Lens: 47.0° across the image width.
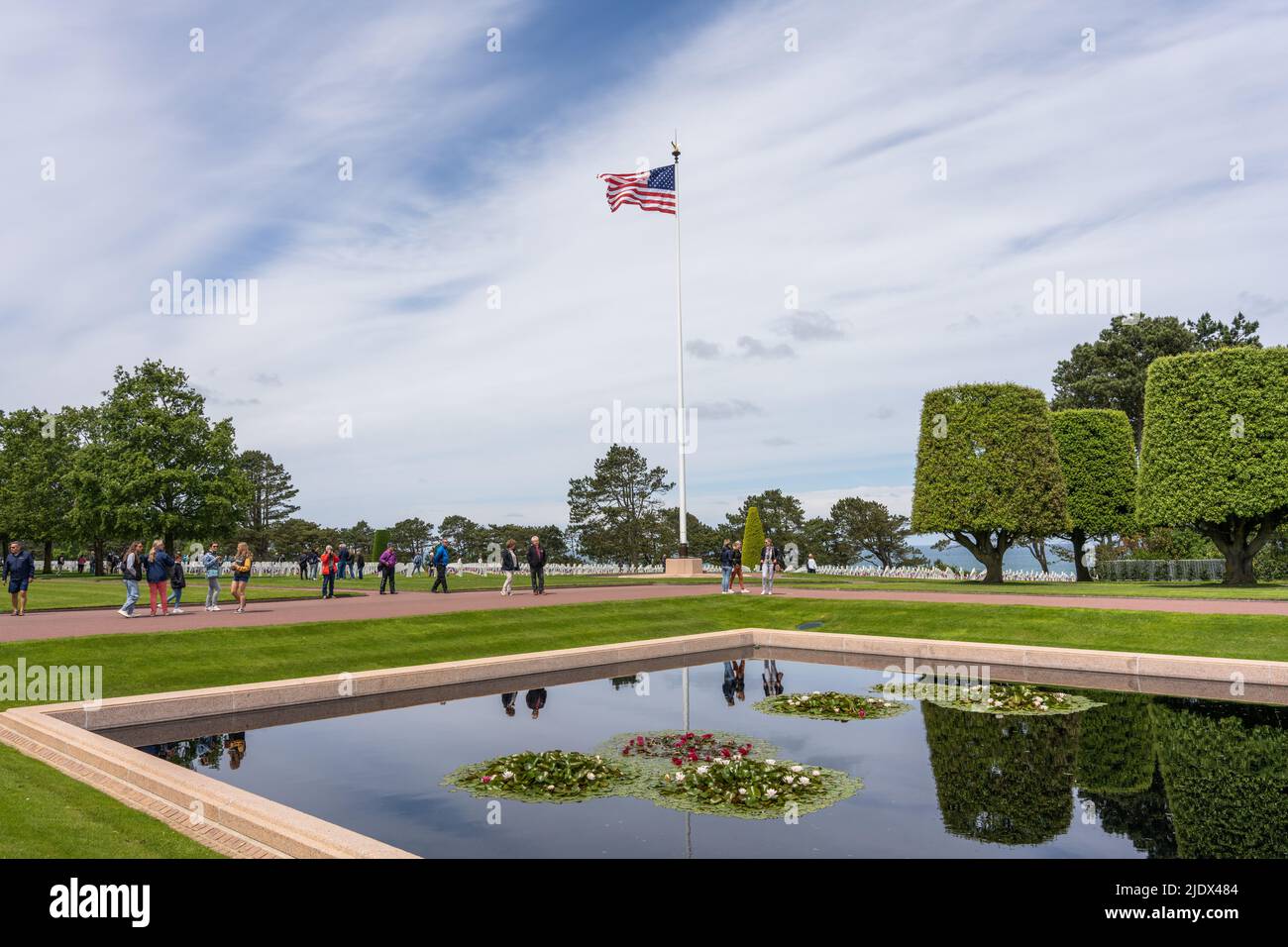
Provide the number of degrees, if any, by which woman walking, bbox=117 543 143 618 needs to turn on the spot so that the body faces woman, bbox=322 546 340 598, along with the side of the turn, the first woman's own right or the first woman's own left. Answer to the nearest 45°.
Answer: approximately 45° to the first woman's own left

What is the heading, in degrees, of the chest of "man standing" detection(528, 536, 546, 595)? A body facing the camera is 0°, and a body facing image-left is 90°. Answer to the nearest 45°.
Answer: approximately 0°

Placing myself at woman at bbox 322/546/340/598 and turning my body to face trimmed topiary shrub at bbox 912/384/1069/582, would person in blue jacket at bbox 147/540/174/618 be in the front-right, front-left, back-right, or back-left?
back-right

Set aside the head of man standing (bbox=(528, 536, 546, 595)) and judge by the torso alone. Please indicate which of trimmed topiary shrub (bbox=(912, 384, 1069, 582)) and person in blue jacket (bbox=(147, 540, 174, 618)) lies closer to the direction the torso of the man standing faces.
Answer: the person in blue jacket

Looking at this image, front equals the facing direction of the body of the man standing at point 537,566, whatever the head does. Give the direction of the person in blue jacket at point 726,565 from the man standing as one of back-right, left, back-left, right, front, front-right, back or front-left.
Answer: left

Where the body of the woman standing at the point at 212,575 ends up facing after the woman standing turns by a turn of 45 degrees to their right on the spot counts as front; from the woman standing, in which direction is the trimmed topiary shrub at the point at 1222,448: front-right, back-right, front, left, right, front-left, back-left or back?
left

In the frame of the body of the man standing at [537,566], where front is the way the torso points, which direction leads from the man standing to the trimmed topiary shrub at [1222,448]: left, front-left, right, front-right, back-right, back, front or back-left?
left
